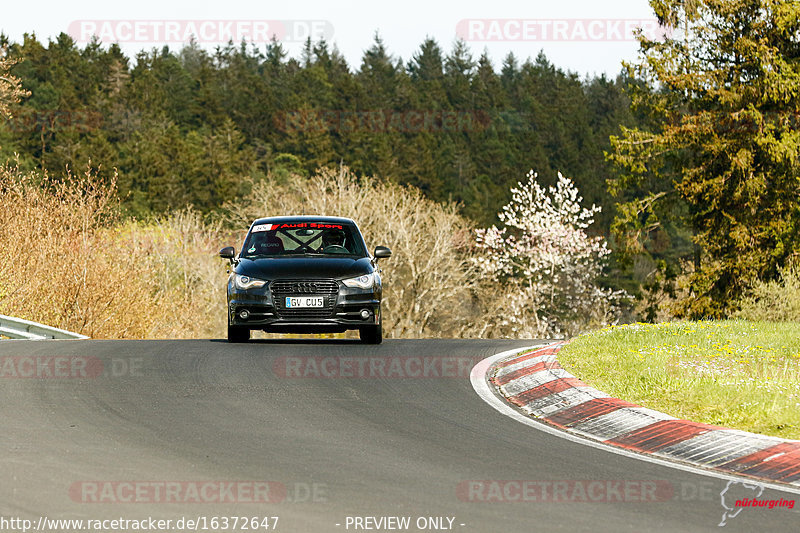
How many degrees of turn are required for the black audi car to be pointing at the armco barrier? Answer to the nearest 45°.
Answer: approximately 135° to its right

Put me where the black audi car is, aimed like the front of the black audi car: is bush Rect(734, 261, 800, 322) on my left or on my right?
on my left

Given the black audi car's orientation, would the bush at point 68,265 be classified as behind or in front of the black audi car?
behind

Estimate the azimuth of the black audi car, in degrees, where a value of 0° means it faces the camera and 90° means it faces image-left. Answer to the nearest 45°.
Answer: approximately 0°
